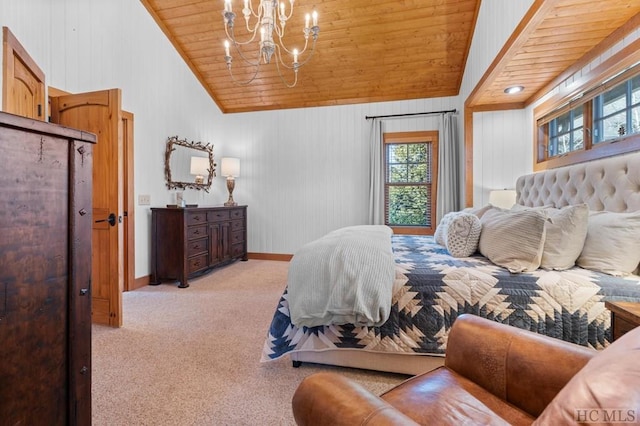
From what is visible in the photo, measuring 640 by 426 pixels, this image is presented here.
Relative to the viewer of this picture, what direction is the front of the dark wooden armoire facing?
facing the viewer and to the right of the viewer

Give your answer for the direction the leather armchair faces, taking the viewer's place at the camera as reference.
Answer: facing away from the viewer and to the left of the viewer

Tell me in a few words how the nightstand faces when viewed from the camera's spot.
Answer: facing the viewer and to the left of the viewer

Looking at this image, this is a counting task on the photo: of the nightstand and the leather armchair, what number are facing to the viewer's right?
0

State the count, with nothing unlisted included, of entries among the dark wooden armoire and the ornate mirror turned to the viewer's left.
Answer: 0

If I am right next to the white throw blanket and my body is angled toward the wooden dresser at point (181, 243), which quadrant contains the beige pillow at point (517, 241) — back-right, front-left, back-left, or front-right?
back-right

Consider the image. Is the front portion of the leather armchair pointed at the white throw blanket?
yes

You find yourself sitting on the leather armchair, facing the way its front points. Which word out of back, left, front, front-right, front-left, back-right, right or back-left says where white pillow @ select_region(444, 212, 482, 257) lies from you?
front-right

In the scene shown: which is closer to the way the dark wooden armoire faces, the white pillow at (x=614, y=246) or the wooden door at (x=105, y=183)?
the white pillow

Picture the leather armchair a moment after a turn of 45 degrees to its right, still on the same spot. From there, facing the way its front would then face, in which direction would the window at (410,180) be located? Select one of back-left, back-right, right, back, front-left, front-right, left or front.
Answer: front

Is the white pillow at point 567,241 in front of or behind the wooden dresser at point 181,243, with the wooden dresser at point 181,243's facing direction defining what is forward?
in front

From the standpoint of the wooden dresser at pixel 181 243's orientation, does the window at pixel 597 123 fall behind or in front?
in front

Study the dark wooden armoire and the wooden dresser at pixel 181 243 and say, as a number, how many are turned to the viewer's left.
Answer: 0

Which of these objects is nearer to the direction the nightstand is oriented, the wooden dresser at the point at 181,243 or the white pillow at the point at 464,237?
the wooden dresser
